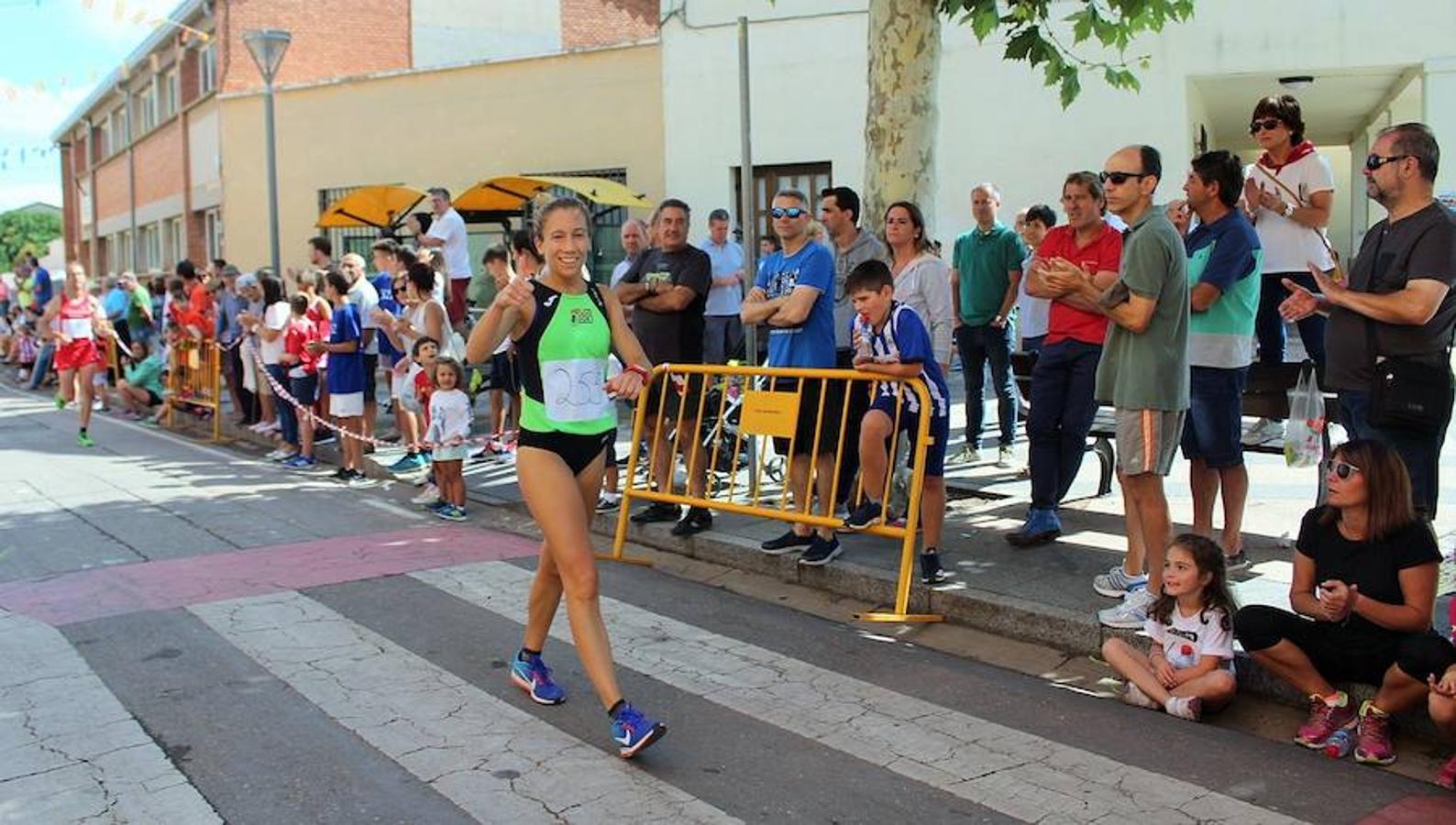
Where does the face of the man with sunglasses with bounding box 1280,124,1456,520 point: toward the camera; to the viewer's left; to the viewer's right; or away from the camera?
to the viewer's left

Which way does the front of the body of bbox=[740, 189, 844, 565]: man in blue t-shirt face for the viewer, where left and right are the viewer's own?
facing the viewer and to the left of the viewer

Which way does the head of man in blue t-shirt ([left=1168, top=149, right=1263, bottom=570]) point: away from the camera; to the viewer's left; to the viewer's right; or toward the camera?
to the viewer's left

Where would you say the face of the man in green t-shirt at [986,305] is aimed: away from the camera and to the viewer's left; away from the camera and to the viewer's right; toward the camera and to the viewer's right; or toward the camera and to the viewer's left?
toward the camera and to the viewer's left

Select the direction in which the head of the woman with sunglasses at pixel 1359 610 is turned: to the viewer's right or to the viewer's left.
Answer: to the viewer's left

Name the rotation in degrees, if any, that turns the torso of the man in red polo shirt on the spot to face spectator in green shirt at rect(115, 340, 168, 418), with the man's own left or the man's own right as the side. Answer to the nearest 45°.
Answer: approximately 90° to the man's own right

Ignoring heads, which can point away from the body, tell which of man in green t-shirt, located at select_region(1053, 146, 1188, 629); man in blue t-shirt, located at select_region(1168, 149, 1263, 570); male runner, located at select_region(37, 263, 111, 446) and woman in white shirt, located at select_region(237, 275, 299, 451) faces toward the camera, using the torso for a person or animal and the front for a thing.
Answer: the male runner

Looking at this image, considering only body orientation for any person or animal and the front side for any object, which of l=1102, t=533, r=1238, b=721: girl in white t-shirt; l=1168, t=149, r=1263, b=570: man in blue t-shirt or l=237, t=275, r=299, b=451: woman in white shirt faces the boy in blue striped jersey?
the man in blue t-shirt

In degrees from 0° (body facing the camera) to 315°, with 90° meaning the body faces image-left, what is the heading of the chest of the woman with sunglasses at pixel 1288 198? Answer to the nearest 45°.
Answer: approximately 45°

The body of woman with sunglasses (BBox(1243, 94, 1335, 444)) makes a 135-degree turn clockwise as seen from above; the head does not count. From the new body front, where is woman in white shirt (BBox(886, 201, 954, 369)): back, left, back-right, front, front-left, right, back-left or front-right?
left

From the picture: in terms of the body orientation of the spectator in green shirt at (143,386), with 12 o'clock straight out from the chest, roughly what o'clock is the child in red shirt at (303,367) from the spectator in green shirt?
The child in red shirt is roughly at 10 o'clock from the spectator in green shirt.

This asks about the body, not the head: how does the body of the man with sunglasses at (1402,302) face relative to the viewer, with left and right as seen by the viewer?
facing to the left of the viewer

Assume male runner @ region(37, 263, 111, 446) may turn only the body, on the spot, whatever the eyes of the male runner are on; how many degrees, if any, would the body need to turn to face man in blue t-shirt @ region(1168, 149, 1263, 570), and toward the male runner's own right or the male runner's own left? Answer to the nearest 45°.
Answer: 0° — they already face them

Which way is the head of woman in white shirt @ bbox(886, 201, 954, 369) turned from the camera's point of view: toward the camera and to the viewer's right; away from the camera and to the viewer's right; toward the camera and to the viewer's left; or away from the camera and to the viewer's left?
toward the camera and to the viewer's left

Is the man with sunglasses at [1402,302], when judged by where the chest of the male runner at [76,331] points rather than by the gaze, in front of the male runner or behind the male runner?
in front

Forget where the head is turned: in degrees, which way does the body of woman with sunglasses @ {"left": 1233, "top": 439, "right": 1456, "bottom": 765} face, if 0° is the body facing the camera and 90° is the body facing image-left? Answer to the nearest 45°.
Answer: approximately 45°

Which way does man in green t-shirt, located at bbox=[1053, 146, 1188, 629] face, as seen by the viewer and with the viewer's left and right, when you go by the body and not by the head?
facing to the left of the viewer
